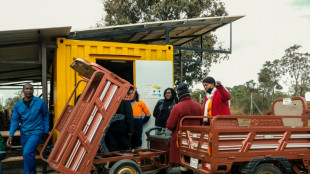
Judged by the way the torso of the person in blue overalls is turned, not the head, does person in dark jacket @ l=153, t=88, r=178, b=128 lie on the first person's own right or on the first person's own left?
on the first person's own left

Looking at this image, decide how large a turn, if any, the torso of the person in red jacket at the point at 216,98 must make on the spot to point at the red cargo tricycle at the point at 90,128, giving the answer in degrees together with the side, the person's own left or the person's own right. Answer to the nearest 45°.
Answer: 0° — they already face it

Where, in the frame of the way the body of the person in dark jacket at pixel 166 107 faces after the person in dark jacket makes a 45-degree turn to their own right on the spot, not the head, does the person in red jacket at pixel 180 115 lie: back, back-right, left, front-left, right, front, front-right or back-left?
left

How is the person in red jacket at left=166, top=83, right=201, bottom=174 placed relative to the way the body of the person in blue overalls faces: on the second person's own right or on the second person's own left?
on the second person's own left

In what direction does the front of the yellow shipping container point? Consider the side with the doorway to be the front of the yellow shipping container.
toward the camera

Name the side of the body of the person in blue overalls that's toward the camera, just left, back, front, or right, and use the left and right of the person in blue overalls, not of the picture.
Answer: front

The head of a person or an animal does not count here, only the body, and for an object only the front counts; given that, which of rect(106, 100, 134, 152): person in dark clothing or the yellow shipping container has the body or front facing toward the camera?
the yellow shipping container

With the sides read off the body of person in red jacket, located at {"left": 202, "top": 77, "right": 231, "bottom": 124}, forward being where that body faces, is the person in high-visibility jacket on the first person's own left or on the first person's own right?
on the first person's own right

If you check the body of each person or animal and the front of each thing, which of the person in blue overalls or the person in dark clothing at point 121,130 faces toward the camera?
the person in blue overalls

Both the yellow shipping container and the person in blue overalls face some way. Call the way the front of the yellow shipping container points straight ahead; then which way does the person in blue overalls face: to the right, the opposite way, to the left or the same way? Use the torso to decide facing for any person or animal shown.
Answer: the same way

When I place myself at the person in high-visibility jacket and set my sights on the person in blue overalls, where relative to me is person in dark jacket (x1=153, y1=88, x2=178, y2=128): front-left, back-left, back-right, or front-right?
back-left

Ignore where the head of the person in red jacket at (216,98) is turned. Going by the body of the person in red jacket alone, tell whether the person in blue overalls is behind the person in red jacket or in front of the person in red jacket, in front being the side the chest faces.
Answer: in front

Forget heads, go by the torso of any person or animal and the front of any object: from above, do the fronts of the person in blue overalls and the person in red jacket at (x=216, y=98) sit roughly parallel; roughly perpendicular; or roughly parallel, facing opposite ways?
roughly perpendicular
